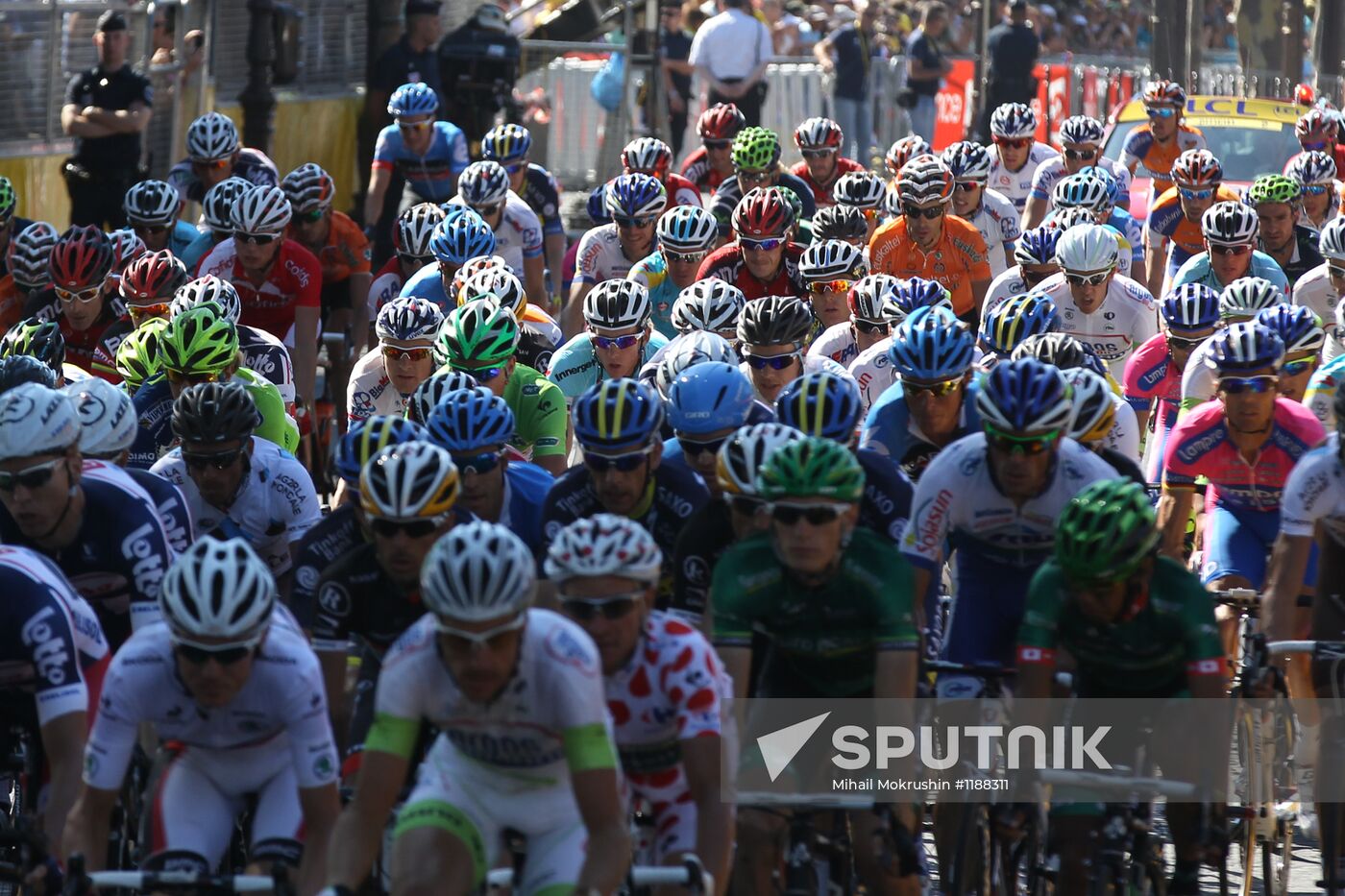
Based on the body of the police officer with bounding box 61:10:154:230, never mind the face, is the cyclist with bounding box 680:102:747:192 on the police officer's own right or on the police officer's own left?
on the police officer's own left

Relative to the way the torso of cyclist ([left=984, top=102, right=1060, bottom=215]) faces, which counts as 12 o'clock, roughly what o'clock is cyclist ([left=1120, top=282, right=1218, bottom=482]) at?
cyclist ([left=1120, top=282, right=1218, bottom=482]) is roughly at 12 o'clock from cyclist ([left=984, top=102, right=1060, bottom=215]).

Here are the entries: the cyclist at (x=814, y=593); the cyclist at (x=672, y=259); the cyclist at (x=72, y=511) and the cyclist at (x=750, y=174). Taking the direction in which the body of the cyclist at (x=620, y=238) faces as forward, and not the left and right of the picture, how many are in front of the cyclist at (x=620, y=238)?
3

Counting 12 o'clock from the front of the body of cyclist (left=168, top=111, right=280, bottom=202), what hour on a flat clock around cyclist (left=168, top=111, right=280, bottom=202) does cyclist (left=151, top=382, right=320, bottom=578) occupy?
cyclist (left=151, top=382, right=320, bottom=578) is roughly at 12 o'clock from cyclist (left=168, top=111, right=280, bottom=202).

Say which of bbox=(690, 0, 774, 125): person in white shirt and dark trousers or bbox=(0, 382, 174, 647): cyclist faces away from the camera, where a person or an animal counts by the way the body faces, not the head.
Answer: the person in white shirt and dark trousers

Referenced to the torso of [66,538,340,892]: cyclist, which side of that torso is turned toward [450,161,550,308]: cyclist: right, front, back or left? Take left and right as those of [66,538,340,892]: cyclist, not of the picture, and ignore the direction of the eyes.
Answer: back

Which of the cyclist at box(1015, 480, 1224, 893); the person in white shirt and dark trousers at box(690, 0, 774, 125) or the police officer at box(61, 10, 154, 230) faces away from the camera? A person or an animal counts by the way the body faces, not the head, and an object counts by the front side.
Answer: the person in white shirt and dark trousers

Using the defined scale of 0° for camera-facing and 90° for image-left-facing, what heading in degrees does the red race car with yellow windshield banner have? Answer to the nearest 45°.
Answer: approximately 0°
